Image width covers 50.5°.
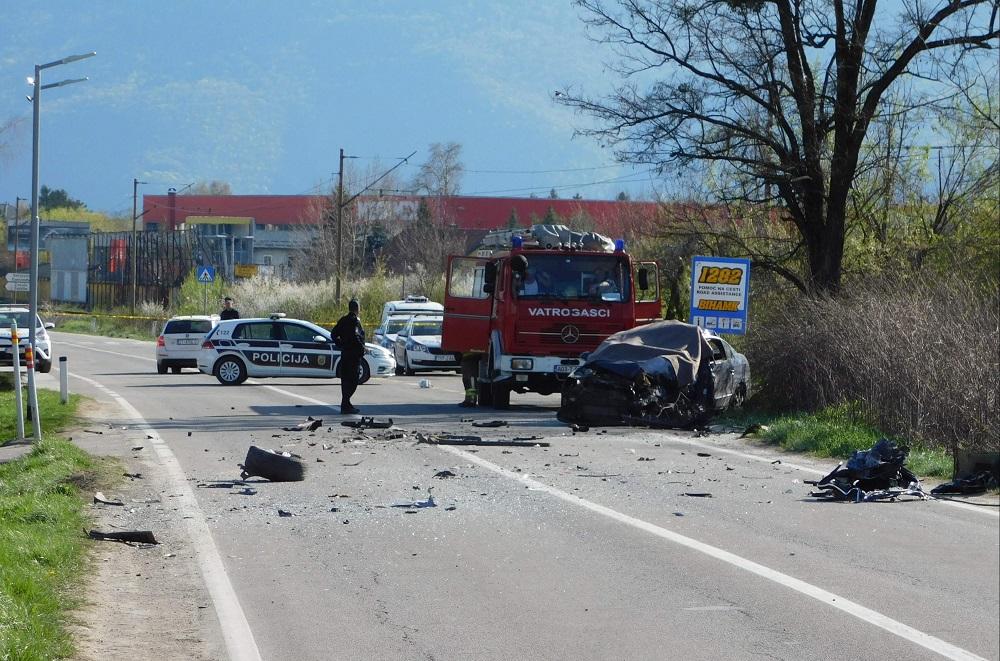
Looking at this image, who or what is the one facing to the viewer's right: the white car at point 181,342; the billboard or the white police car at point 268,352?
the white police car

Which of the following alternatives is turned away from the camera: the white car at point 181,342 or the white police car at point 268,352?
the white car

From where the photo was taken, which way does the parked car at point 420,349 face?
toward the camera

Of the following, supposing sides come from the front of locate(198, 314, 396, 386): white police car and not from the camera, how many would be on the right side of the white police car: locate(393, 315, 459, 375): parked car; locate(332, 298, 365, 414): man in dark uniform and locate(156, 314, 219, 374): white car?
1

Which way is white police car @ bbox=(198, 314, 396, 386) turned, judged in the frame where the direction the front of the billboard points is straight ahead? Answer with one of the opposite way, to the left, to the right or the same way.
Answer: to the left

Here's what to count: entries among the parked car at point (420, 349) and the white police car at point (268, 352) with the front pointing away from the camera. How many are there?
0

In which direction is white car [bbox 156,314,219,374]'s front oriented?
away from the camera

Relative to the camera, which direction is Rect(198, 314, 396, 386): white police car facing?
to the viewer's right

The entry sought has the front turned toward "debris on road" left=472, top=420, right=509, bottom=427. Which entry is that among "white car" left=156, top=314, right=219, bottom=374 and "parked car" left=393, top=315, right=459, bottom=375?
the parked car

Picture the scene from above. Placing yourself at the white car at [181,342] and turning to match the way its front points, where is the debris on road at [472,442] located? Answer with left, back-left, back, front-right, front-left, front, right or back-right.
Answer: back

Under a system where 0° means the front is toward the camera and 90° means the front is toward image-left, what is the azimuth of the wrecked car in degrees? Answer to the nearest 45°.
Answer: approximately 45°

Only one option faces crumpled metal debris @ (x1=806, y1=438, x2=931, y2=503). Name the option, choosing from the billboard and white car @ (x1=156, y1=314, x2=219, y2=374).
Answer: the billboard

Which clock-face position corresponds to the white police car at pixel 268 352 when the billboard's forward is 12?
The white police car is roughly at 4 o'clock from the billboard.

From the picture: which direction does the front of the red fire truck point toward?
toward the camera

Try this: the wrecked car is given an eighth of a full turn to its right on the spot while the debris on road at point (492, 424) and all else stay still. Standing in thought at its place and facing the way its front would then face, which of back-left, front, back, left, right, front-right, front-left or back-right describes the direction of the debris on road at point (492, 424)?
front
